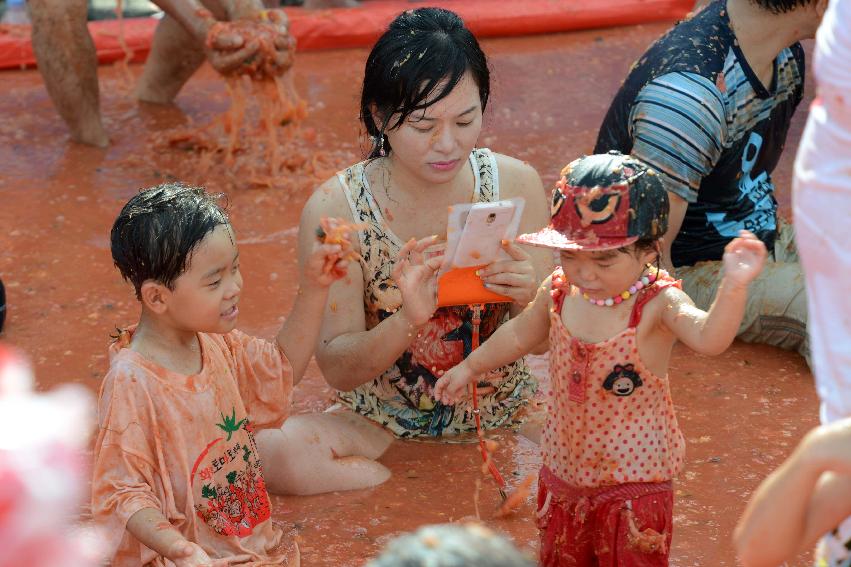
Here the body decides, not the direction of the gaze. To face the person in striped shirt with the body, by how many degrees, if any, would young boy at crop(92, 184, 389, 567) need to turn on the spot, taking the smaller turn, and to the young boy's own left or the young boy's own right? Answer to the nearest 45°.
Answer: approximately 90° to the young boy's own left

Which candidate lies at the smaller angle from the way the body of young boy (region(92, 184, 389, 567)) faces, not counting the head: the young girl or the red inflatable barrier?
the young girl

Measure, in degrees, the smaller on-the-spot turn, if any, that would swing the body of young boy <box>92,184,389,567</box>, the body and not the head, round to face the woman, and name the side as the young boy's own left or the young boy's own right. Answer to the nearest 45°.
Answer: approximately 90° to the young boy's own left

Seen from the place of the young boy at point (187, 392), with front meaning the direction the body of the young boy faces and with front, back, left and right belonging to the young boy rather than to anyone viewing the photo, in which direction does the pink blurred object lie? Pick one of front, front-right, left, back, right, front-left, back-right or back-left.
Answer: front-right

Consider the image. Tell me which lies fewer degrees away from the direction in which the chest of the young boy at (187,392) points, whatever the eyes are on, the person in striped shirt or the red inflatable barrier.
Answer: the person in striped shirt

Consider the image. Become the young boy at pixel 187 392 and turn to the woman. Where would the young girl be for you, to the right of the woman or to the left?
right

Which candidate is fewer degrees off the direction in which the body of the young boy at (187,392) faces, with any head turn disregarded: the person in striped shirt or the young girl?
the young girl

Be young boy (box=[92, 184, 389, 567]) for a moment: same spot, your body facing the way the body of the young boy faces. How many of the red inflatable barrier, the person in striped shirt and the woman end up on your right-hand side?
0

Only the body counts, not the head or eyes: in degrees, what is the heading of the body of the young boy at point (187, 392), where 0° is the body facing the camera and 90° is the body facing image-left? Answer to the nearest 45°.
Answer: approximately 315°

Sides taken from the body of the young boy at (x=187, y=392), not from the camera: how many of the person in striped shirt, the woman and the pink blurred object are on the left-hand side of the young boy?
2

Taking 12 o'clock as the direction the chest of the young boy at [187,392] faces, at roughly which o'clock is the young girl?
The young girl is roughly at 11 o'clock from the young boy.

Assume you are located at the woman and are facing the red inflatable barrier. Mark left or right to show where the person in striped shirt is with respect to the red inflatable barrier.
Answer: right

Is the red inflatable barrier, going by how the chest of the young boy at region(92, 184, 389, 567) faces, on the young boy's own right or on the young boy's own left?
on the young boy's own left

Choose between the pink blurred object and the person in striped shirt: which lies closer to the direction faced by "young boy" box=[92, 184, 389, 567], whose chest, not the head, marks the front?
the pink blurred object
